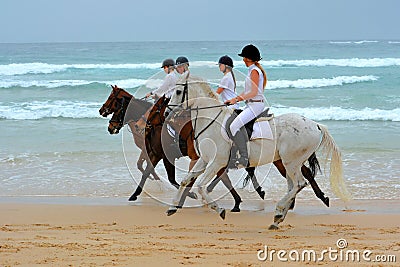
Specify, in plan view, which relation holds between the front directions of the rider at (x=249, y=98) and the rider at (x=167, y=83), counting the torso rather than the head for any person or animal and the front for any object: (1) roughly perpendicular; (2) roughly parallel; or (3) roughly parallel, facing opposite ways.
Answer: roughly parallel

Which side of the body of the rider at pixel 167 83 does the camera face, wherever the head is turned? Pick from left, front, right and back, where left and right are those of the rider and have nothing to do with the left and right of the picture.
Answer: left

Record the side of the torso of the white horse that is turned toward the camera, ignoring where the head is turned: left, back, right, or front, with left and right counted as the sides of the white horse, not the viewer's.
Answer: left

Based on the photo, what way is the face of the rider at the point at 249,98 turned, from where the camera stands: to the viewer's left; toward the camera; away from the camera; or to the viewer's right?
to the viewer's left

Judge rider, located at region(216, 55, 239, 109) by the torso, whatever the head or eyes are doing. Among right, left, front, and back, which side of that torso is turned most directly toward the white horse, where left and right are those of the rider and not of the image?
left

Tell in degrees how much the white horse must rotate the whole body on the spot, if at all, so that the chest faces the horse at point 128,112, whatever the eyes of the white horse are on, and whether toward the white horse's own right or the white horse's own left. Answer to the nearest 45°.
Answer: approximately 45° to the white horse's own right

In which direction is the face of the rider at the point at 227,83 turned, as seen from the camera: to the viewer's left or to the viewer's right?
to the viewer's left

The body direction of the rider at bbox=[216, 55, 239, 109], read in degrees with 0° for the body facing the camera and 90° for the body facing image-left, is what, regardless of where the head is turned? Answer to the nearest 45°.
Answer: approximately 90°

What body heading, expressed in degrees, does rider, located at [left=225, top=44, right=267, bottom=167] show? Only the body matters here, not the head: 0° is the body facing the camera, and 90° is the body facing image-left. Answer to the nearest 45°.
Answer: approximately 90°

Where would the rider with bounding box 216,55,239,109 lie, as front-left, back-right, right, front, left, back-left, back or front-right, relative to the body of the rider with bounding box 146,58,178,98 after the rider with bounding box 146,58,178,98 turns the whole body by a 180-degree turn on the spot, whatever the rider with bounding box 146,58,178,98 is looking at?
front-right
